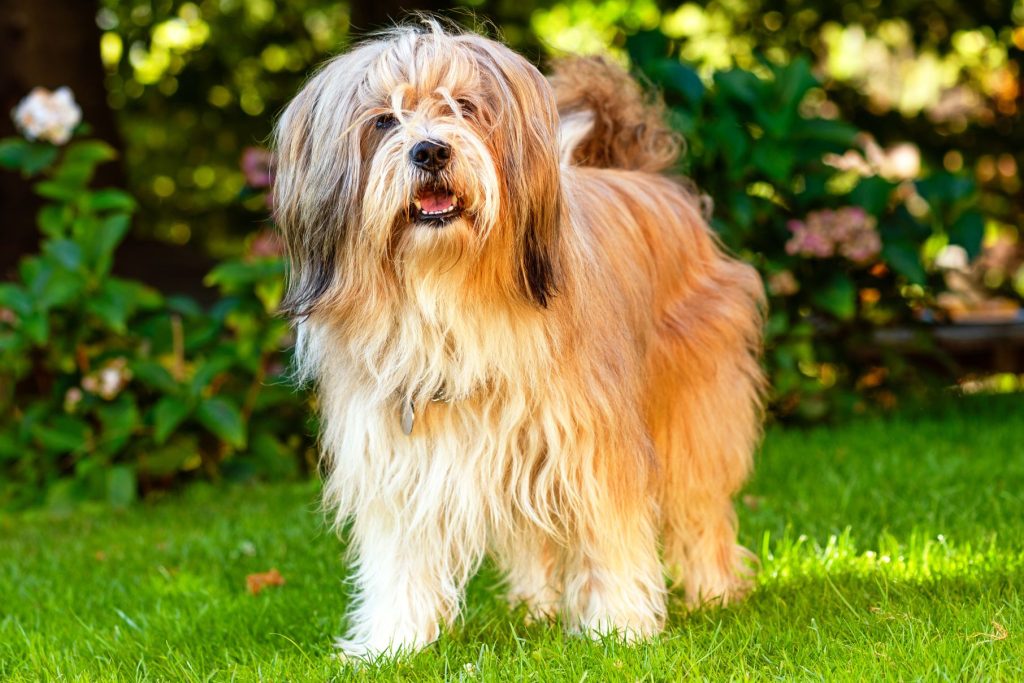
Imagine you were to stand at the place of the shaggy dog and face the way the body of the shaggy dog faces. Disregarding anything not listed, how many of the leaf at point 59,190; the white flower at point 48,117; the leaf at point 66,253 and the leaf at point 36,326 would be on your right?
4

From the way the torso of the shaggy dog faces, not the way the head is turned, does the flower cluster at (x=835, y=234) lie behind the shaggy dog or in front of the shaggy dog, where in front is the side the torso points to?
behind

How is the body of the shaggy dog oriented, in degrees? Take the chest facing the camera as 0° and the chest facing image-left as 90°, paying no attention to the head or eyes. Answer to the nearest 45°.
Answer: approximately 45°

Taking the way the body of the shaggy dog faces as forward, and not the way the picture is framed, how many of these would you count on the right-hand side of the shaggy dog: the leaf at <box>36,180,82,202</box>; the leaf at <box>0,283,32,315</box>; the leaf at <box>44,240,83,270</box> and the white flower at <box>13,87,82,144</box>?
4

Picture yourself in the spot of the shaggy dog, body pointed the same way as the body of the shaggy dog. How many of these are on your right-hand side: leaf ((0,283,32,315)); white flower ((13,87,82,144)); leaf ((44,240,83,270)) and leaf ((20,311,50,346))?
4

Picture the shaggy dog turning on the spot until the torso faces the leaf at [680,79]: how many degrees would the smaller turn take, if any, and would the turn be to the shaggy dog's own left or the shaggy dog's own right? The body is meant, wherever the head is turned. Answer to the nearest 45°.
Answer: approximately 135° to the shaggy dog's own right

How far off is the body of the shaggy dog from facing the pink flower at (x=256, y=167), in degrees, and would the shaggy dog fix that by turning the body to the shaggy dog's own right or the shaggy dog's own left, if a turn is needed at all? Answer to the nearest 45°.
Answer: approximately 135° to the shaggy dog's own right

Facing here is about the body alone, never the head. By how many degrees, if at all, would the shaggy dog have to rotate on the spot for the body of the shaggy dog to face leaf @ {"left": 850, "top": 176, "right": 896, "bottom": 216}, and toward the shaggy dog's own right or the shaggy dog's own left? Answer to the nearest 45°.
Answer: approximately 180°

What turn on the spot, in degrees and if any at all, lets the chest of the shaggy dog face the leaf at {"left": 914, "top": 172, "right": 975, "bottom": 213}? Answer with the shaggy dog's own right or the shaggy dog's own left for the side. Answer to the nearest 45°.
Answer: approximately 180°

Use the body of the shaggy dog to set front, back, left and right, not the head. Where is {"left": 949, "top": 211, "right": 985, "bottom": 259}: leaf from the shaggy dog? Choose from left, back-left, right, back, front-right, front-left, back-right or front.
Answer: back

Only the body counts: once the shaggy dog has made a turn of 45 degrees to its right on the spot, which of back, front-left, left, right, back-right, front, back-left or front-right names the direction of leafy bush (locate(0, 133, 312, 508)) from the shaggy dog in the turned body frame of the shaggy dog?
front-right

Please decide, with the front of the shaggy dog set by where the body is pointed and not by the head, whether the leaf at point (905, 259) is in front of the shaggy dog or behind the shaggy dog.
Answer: behind
